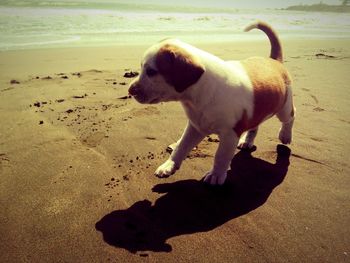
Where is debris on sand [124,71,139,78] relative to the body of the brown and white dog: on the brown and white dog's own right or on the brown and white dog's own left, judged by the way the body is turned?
on the brown and white dog's own right

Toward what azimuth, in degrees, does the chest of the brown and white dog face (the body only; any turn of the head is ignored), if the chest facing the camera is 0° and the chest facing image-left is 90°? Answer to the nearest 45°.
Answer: approximately 45°
